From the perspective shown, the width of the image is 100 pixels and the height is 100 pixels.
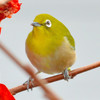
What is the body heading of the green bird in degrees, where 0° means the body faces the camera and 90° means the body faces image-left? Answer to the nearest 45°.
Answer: approximately 45°
